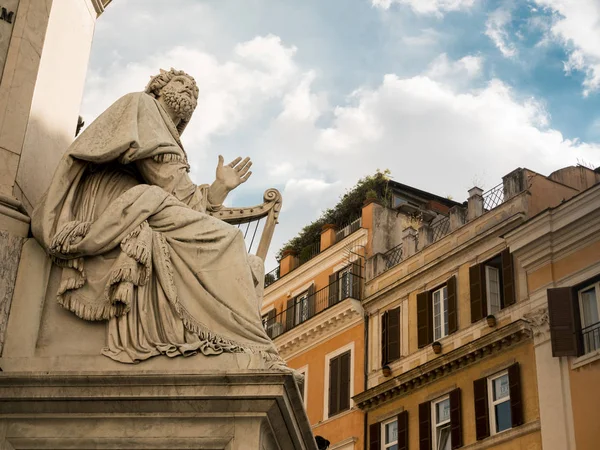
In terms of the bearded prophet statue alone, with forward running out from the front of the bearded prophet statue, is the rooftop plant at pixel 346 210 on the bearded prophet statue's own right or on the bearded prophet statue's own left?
on the bearded prophet statue's own left

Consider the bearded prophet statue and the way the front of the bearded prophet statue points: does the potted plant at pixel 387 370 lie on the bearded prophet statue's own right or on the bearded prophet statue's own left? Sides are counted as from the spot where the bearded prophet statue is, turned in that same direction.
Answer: on the bearded prophet statue's own left

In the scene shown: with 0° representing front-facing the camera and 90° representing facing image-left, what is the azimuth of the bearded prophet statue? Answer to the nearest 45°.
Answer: approximately 270°
